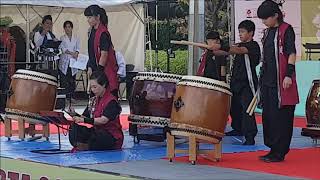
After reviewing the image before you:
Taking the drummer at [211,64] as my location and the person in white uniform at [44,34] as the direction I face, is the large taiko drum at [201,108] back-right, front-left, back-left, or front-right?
back-left

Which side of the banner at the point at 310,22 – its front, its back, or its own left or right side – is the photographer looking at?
front

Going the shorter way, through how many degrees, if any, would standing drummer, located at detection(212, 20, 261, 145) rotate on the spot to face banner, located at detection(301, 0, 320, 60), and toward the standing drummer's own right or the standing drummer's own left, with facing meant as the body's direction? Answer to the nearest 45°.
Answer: approximately 90° to the standing drummer's own right

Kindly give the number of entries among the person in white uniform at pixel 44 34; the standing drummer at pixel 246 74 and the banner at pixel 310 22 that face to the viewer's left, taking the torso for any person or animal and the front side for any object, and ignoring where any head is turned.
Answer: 1

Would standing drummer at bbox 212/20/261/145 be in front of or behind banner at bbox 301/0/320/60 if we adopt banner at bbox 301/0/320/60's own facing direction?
in front

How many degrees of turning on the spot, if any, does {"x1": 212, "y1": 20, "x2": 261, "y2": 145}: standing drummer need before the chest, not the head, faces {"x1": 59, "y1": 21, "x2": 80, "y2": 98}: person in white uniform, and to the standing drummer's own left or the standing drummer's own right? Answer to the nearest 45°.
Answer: approximately 45° to the standing drummer's own right

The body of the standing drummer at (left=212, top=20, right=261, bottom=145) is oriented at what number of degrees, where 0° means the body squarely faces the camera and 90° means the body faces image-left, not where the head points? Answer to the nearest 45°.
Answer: approximately 90°

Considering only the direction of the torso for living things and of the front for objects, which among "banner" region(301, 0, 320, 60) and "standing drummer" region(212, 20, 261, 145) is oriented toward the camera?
the banner

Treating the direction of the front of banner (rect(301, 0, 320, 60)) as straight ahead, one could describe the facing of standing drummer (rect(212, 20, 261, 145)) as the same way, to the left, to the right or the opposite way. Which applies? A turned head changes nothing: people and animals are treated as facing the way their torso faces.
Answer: to the right

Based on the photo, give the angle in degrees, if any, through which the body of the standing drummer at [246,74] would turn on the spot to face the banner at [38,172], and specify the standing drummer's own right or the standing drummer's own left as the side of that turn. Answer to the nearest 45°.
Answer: approximately 45° to the standing drummer's own left

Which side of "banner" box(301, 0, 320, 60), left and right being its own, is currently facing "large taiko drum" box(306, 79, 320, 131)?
front

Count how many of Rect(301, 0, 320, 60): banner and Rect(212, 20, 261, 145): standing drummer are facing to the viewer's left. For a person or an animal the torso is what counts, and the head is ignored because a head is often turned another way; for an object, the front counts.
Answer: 1

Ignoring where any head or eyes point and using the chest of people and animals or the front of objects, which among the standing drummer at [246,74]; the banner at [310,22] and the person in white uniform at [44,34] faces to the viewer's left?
the standing drummer

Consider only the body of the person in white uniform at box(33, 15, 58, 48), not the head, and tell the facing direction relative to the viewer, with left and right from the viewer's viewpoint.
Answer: facing the viewer and to the right of the viewer

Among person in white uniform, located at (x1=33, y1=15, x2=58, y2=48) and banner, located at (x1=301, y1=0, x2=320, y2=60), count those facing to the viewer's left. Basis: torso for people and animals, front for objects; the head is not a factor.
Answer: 0

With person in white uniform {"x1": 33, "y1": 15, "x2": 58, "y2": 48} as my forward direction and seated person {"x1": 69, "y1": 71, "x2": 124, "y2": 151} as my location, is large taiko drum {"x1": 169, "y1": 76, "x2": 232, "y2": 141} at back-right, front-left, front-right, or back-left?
back-right
